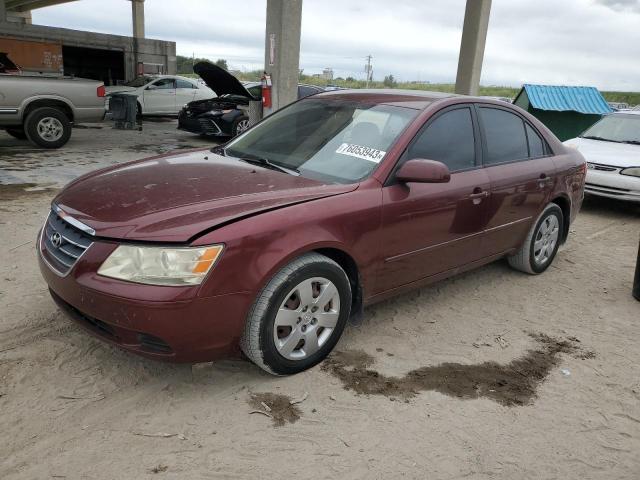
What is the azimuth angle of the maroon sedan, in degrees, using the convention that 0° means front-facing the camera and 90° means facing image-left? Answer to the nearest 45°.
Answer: approximately 45°

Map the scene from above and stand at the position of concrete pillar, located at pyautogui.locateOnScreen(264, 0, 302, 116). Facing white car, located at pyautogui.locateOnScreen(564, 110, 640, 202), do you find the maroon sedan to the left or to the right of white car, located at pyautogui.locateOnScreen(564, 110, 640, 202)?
right

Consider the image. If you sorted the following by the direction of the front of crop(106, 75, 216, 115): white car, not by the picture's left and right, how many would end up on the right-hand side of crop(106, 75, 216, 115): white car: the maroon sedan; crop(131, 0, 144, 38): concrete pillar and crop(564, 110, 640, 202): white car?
1

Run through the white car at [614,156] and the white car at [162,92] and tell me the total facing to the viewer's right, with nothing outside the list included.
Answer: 0

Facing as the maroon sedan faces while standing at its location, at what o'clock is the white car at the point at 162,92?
The white car is roughly at 4 o'clock from the maroon sedan.

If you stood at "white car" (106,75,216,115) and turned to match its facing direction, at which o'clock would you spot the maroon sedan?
The maroon sedan is roughly at 9 o'clock from the white car.

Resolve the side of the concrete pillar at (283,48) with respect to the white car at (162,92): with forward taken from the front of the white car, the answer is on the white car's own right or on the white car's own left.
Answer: on the white car's own left

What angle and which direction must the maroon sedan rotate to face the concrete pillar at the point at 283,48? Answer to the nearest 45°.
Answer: approximately 135° to its right

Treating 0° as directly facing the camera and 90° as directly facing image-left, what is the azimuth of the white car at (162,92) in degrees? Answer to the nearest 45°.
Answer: approximately 90°

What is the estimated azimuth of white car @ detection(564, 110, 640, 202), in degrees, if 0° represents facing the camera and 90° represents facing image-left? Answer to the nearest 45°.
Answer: approximately 45°

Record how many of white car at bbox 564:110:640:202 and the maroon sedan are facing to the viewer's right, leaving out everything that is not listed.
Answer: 0

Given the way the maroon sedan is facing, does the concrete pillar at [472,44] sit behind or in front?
behind
